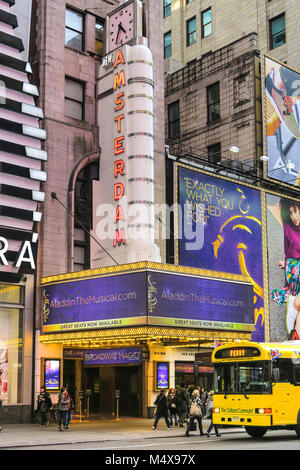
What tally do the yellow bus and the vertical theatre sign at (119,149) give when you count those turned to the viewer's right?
0

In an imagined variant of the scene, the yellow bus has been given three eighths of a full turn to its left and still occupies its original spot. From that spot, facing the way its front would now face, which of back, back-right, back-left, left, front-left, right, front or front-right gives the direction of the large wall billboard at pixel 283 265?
left

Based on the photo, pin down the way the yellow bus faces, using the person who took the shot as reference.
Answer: facing the viewer and to the left of the viewer

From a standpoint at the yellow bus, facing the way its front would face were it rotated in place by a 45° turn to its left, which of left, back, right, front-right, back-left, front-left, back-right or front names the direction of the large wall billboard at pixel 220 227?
back

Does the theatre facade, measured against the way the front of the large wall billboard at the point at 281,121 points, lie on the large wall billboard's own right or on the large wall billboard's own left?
on the large wall billboard's own right

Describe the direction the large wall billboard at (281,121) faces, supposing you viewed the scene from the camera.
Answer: facing the viewer and to the right of the viewer

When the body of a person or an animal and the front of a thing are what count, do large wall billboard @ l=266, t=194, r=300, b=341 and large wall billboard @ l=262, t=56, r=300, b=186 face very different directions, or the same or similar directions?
same or similar directions

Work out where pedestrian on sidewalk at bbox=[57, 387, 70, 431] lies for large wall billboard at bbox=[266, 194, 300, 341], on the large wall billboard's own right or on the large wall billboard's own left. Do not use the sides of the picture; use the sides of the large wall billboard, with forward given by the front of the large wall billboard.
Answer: on the large wall billboard's own right

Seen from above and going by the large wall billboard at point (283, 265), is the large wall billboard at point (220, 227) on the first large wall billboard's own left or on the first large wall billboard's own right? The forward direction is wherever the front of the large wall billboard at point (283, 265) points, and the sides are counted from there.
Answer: on the first large wall billboard's own right

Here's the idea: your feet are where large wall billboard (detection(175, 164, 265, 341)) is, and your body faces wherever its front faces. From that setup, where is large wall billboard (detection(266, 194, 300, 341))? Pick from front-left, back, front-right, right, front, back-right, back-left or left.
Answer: left

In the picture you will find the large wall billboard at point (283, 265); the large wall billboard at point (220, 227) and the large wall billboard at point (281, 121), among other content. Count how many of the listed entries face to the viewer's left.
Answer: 0

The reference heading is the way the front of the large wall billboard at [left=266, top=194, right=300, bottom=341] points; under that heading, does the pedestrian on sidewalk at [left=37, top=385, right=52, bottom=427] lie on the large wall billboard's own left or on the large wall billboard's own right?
on the large wall billboard's own right

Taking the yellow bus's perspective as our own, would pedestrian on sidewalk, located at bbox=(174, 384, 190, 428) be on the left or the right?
on its right
